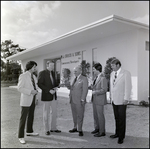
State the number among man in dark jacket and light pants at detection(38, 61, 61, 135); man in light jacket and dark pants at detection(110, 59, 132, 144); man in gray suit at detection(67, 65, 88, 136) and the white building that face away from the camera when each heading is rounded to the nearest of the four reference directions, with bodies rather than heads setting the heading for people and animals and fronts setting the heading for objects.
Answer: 0

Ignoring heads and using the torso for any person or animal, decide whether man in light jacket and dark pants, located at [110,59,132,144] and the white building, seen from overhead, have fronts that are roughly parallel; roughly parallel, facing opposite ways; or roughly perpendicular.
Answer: roughly parallel

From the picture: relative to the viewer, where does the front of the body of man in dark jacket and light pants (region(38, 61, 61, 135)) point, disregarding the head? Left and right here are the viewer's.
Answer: facing the viewer and to the right of the viewer

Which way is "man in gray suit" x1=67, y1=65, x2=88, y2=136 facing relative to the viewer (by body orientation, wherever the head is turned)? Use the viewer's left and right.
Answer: facing the viewer and to the left of the viewer
